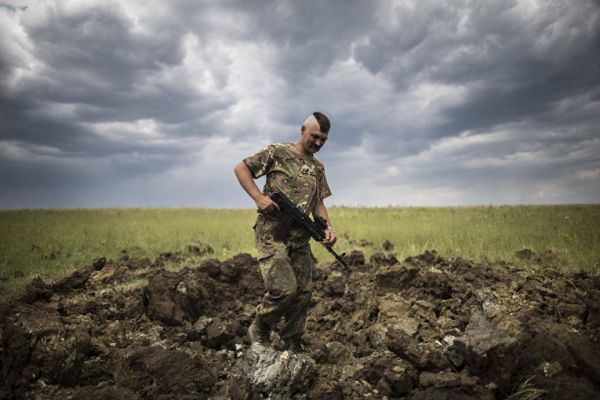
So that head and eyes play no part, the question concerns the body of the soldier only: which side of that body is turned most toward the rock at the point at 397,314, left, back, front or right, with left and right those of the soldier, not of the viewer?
left

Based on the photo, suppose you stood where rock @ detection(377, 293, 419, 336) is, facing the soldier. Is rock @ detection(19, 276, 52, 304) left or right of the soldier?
right

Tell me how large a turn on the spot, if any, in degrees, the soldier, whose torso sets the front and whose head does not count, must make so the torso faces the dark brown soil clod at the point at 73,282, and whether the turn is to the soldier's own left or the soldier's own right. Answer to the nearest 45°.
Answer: approximately 180°

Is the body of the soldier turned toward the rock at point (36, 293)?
no

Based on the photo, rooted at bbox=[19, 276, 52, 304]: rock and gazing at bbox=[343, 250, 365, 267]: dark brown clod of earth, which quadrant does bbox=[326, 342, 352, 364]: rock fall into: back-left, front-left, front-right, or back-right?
front-right

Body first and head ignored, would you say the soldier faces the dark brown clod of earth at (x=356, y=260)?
no

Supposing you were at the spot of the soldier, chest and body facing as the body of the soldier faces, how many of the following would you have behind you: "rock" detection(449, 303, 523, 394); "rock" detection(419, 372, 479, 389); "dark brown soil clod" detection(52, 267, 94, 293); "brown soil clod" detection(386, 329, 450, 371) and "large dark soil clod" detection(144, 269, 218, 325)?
2

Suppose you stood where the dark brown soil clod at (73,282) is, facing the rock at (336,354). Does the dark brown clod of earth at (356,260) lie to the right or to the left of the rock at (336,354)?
left

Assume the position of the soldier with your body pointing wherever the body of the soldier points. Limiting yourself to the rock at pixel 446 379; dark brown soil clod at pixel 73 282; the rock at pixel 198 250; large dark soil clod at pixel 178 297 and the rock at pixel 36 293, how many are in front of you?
1

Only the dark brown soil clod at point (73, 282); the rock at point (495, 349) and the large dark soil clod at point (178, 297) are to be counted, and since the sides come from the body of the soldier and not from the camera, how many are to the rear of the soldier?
2

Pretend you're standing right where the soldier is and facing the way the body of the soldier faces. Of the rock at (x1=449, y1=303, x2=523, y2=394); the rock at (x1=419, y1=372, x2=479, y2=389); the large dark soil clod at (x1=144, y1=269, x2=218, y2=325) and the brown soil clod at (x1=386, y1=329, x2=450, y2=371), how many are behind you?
1

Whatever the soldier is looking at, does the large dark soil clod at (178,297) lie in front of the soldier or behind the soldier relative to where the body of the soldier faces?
behind

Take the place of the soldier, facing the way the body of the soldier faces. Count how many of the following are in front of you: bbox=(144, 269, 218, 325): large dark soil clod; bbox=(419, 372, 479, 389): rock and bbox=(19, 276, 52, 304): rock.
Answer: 1
